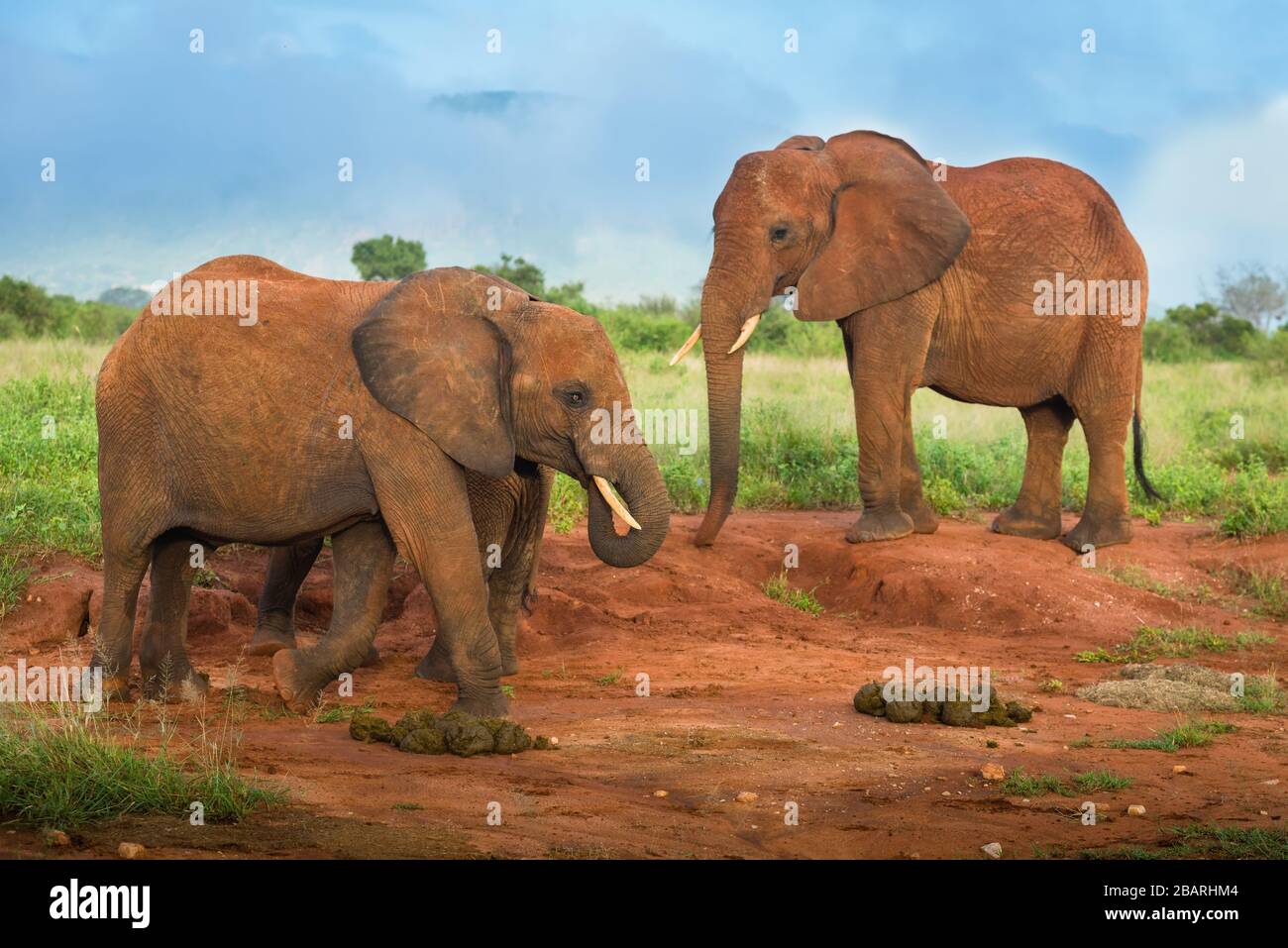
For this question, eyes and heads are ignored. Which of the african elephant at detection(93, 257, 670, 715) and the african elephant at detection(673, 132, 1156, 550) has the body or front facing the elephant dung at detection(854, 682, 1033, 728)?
the african elephant at detection(93, 257, 670, 715)

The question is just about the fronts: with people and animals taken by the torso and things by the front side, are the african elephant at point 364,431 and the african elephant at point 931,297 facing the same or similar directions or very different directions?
very different directions

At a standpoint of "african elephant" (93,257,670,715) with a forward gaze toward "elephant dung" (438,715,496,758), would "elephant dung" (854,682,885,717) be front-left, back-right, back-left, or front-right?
front-left

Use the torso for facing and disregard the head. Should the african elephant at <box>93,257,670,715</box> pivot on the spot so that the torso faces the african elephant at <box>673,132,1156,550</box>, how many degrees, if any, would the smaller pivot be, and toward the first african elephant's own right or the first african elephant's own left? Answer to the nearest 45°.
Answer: approximately 45° to the first african elephant's own left

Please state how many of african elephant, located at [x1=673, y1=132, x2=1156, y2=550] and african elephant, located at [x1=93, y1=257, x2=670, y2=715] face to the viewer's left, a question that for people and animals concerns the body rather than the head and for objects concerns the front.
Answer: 1

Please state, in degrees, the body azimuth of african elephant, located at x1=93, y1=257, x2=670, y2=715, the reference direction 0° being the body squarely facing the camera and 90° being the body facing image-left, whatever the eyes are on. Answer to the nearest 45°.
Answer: approximately 270°

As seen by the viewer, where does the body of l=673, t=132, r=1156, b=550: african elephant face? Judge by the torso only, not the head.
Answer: to the viewer's left

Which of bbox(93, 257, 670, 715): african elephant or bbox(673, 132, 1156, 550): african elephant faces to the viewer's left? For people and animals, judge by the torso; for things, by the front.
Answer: bbox(673, 132, 1156, 550): african elephant

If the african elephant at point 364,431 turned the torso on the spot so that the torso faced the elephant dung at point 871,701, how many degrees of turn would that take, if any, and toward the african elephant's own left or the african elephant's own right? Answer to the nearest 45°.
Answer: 0° — it already faces it

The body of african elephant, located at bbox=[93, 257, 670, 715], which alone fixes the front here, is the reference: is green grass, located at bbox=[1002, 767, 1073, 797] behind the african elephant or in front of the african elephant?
in front

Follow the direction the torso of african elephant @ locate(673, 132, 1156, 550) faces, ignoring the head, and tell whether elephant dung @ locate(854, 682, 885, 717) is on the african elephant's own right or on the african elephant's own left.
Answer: on the african elephant's own left

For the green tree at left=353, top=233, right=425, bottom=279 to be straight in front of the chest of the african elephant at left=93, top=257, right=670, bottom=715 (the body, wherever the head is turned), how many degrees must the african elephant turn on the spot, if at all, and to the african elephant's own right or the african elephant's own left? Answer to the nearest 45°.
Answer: approximately 90° to the african elephant's own left
